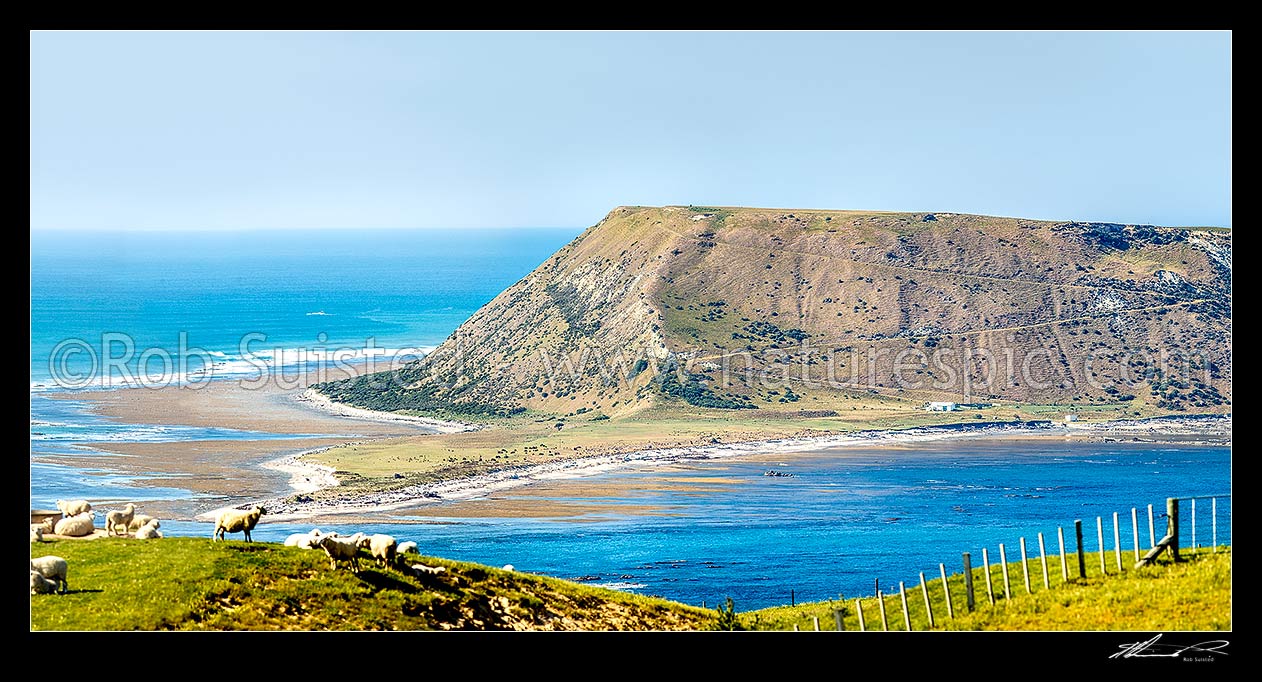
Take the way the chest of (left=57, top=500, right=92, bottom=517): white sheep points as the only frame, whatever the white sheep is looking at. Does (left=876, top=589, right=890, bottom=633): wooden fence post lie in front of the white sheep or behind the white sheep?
behind

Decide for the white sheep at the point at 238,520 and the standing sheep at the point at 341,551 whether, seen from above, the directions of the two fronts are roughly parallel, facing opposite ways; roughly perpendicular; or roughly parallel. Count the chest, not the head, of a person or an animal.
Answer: roughly parallel, facing opposite ways

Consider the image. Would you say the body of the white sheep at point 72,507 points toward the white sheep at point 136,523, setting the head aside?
no

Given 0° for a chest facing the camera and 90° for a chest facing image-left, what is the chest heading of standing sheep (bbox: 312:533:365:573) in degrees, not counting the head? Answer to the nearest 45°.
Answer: approximately 90°

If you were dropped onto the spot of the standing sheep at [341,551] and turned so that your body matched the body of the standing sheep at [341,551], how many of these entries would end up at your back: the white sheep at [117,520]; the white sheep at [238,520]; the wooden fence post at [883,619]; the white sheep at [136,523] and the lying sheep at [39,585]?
1

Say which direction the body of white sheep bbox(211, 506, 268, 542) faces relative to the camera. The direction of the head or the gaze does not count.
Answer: to the viewer's right

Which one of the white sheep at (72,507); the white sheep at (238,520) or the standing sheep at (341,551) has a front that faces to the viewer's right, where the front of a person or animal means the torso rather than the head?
the white sheep at (238,520)

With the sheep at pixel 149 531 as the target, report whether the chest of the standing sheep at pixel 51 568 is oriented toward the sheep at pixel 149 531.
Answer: no

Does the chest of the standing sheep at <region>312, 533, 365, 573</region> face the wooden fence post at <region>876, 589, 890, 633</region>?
no

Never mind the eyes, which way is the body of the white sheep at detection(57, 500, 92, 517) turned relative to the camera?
to the viewer's left

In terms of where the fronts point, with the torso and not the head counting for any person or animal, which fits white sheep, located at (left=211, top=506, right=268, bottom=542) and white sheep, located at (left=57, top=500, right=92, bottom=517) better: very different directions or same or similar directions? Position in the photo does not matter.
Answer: very different directions

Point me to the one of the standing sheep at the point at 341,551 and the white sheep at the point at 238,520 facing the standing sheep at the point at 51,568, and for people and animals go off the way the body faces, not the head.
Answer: the standing sheep at the point at 341,551

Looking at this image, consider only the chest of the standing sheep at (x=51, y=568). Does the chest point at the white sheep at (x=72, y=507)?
no

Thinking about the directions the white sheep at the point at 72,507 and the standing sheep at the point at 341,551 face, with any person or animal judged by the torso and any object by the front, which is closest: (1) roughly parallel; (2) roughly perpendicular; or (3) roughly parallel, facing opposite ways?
roughly parallel
